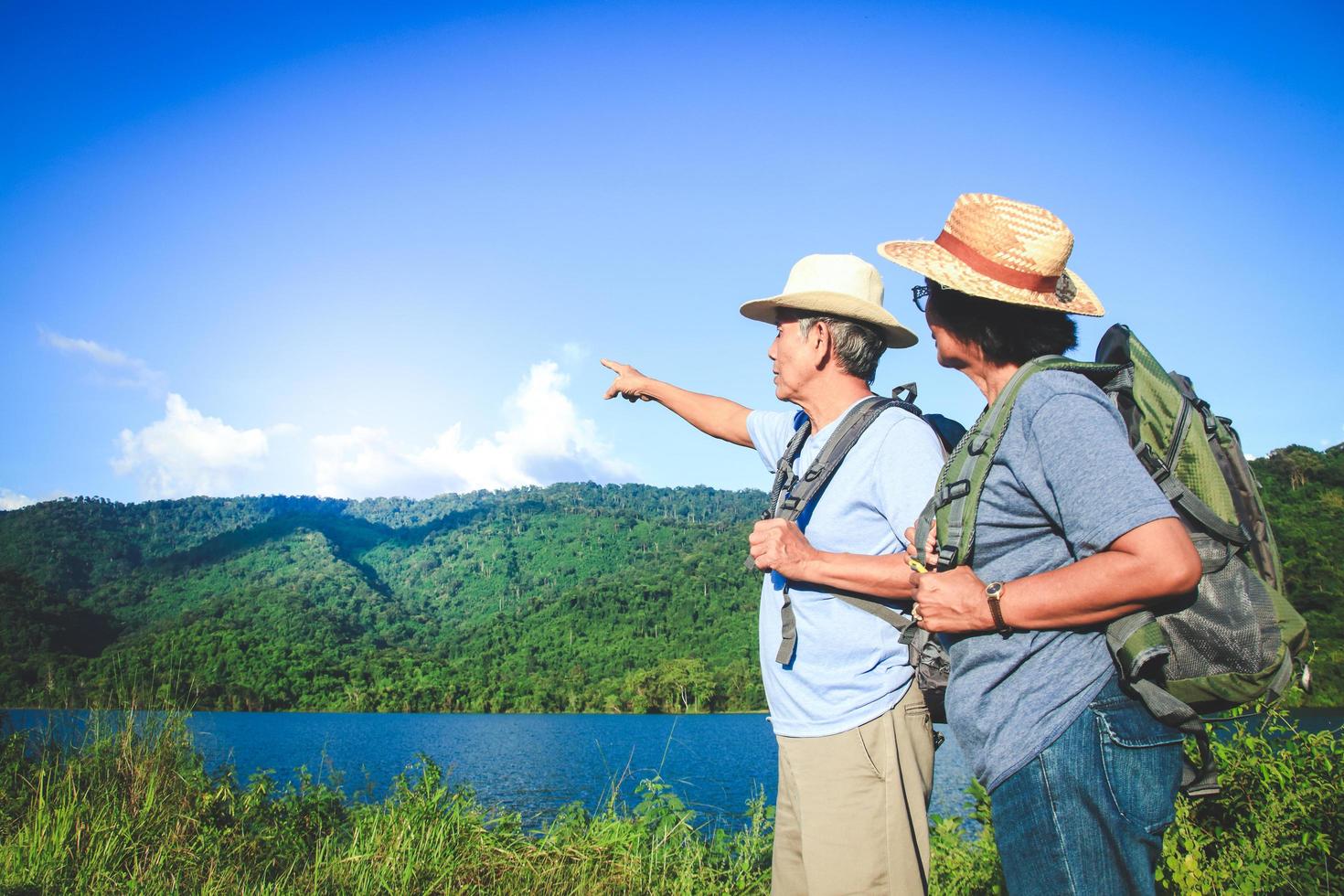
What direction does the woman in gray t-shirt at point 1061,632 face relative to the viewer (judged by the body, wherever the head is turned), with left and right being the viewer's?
facing to the left of the viewer

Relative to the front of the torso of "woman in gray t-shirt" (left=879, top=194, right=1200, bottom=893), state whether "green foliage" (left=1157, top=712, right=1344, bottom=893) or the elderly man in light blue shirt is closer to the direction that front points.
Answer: the elderly man in light blue shirt

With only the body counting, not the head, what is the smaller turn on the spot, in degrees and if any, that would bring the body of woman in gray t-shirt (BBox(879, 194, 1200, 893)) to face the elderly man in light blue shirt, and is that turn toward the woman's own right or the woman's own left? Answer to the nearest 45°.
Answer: approximately 45° to the woman's own right

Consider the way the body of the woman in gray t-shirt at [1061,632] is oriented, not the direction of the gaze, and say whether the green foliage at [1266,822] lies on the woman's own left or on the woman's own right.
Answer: on the woman's own right

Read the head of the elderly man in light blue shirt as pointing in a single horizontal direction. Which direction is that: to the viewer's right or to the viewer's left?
to the viewer's left
